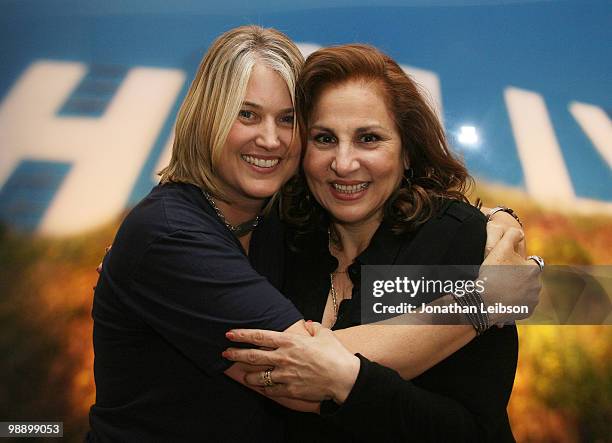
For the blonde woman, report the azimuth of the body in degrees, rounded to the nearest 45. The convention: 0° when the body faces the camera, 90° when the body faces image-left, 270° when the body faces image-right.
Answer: approximately 315°
